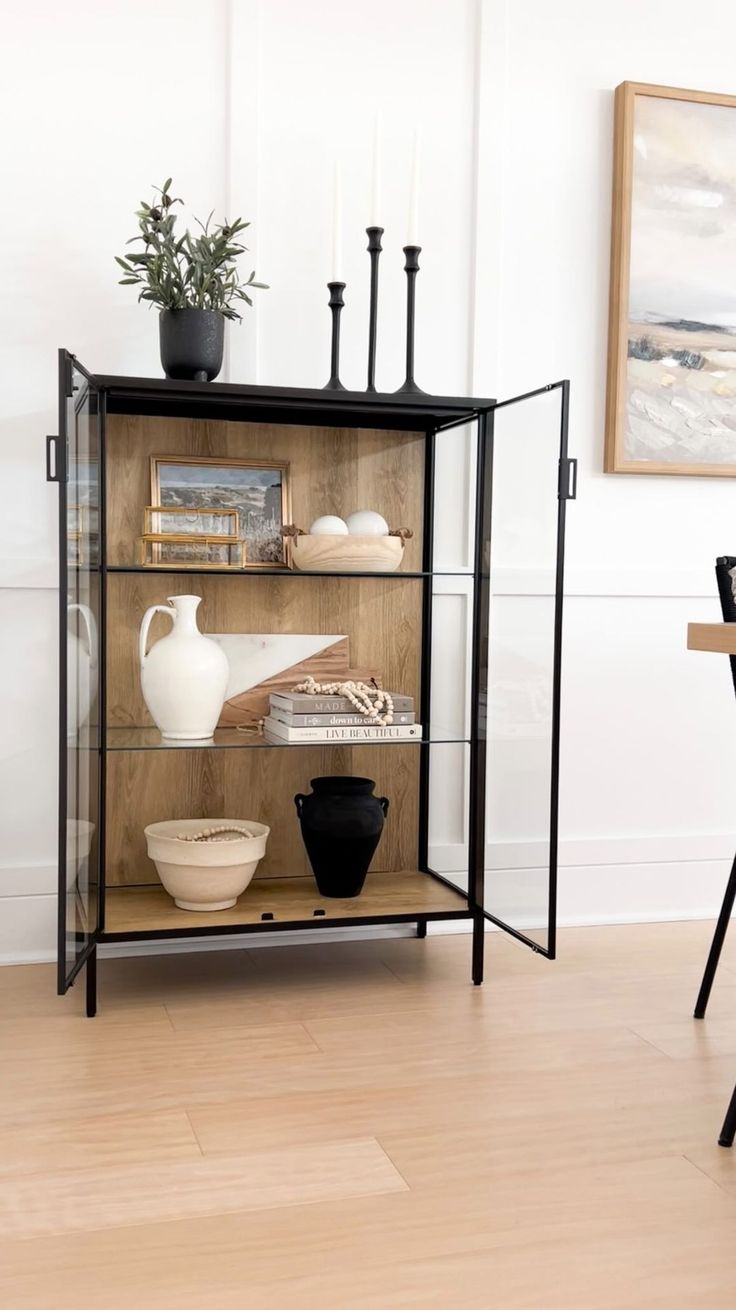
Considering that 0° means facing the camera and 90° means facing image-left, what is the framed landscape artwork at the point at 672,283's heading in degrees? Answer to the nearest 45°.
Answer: approximately 315°

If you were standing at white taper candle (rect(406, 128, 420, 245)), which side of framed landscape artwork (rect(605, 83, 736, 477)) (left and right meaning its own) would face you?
right

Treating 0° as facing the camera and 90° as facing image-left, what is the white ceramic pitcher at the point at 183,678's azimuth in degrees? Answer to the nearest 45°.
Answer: approximately 270°

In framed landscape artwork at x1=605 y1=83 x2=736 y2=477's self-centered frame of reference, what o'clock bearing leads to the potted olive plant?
The potted olive plant is roughly at 3 o'clock from the framed landscape artwork.

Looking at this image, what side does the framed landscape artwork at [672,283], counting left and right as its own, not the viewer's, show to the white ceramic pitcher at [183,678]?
right

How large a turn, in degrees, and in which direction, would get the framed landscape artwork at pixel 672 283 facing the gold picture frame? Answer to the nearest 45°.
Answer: approximately 90° to its right

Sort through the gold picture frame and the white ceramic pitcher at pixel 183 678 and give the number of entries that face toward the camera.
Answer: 1
